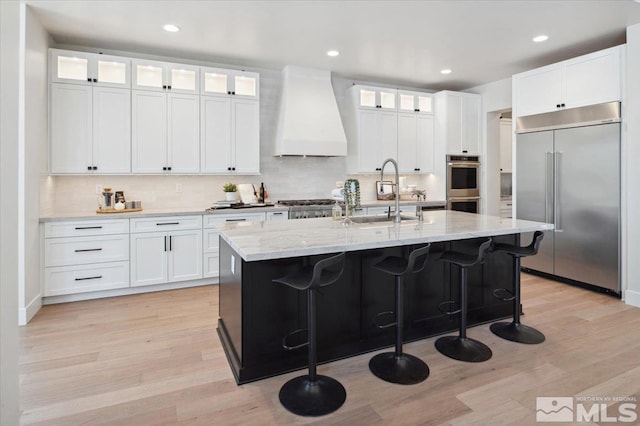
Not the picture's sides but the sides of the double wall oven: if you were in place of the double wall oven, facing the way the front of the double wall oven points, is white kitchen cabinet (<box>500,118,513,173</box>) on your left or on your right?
on your left

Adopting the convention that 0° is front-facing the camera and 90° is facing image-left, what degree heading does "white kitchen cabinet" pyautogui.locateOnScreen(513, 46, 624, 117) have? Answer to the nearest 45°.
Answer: approximately 45°

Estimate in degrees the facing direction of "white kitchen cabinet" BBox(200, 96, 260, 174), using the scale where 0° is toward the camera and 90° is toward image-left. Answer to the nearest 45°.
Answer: approximately 0°

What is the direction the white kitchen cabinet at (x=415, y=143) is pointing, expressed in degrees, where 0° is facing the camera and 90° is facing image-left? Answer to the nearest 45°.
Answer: approximately 315°

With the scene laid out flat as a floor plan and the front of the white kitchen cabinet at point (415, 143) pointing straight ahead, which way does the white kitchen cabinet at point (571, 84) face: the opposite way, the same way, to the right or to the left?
to the right

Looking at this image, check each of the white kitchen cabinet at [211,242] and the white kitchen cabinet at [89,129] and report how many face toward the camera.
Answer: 2

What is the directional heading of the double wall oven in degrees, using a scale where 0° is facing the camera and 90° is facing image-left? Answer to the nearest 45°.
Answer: approximately 315°

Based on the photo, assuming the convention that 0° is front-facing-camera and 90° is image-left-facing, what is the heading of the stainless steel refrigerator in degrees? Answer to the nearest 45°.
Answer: approximately 45°
